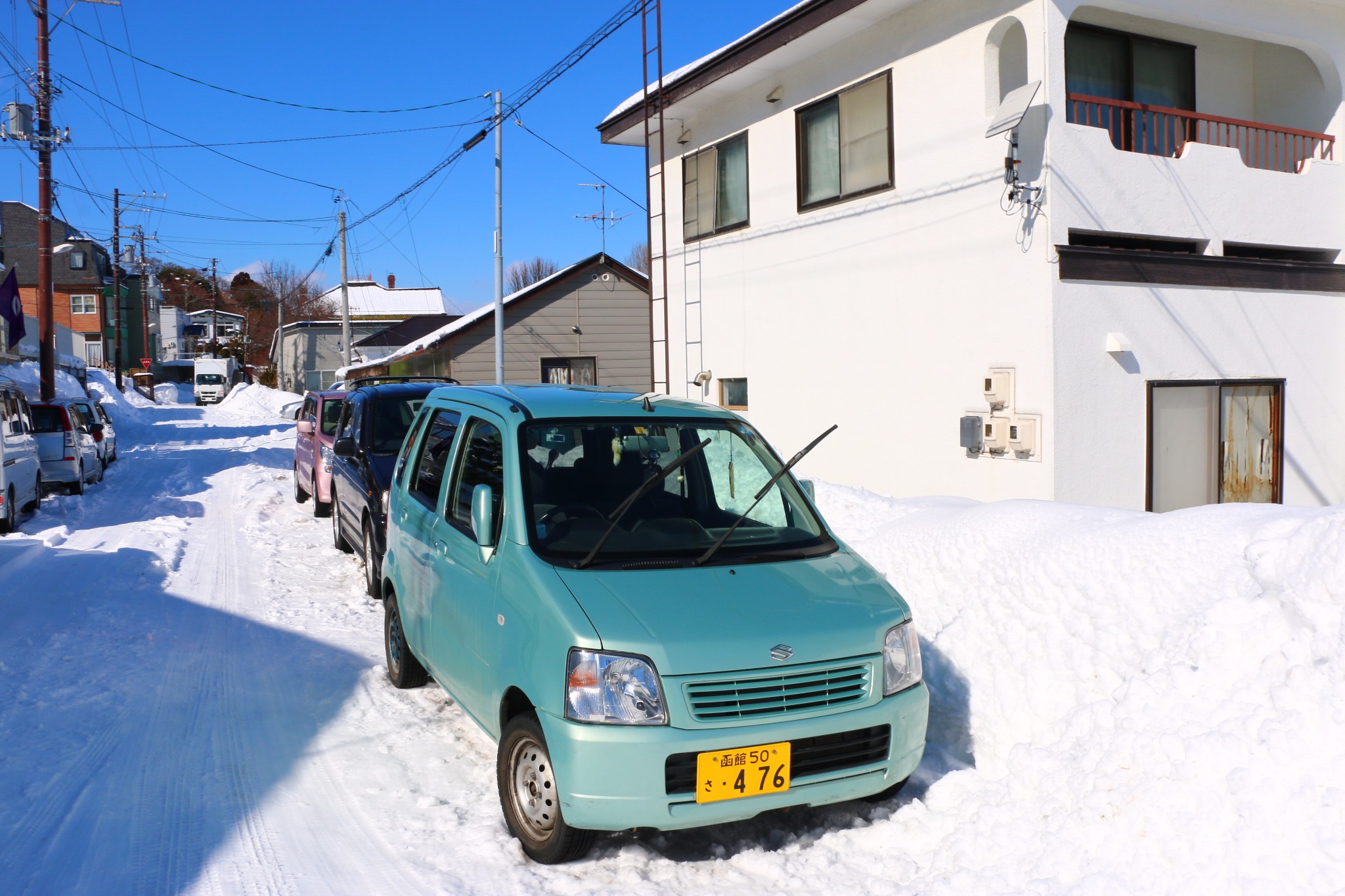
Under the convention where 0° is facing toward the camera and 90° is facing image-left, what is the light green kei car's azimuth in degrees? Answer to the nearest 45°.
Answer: approximately 315°

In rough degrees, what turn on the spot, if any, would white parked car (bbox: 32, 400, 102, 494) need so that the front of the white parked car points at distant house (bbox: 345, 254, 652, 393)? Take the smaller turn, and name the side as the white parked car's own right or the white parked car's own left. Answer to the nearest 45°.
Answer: approximately 45° to the white parked car's own right

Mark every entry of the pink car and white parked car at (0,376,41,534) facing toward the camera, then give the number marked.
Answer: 1

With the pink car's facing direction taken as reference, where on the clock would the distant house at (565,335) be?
The distant house is roughly at 7 o'clock from the pink car.

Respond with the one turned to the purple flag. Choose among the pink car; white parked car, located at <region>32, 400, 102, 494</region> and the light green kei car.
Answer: the white parked car

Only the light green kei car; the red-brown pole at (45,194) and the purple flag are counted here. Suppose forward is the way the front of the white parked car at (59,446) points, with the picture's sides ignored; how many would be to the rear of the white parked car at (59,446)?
1

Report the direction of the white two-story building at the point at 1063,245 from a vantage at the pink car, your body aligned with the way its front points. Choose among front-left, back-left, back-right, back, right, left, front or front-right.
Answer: front-left

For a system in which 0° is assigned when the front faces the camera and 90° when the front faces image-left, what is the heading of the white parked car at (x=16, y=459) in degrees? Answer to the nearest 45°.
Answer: approximately 180°

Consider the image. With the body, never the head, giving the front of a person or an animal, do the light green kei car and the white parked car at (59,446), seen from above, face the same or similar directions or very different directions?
very different directions

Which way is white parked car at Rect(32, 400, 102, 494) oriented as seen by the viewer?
away from the camera

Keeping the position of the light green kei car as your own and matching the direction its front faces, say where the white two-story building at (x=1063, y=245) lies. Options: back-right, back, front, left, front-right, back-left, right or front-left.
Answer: left

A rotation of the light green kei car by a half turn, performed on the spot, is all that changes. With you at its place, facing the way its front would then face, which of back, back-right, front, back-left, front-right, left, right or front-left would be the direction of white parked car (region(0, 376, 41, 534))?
front

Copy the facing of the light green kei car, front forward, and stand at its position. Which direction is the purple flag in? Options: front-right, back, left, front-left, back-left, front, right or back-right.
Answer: back

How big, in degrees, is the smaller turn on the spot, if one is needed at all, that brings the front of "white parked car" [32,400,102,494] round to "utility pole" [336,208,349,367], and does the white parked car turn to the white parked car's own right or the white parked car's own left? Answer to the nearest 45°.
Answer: approximately 45° to the white parked car's own right

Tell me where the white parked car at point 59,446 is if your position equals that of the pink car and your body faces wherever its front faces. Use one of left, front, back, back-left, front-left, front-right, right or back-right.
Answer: back-right
